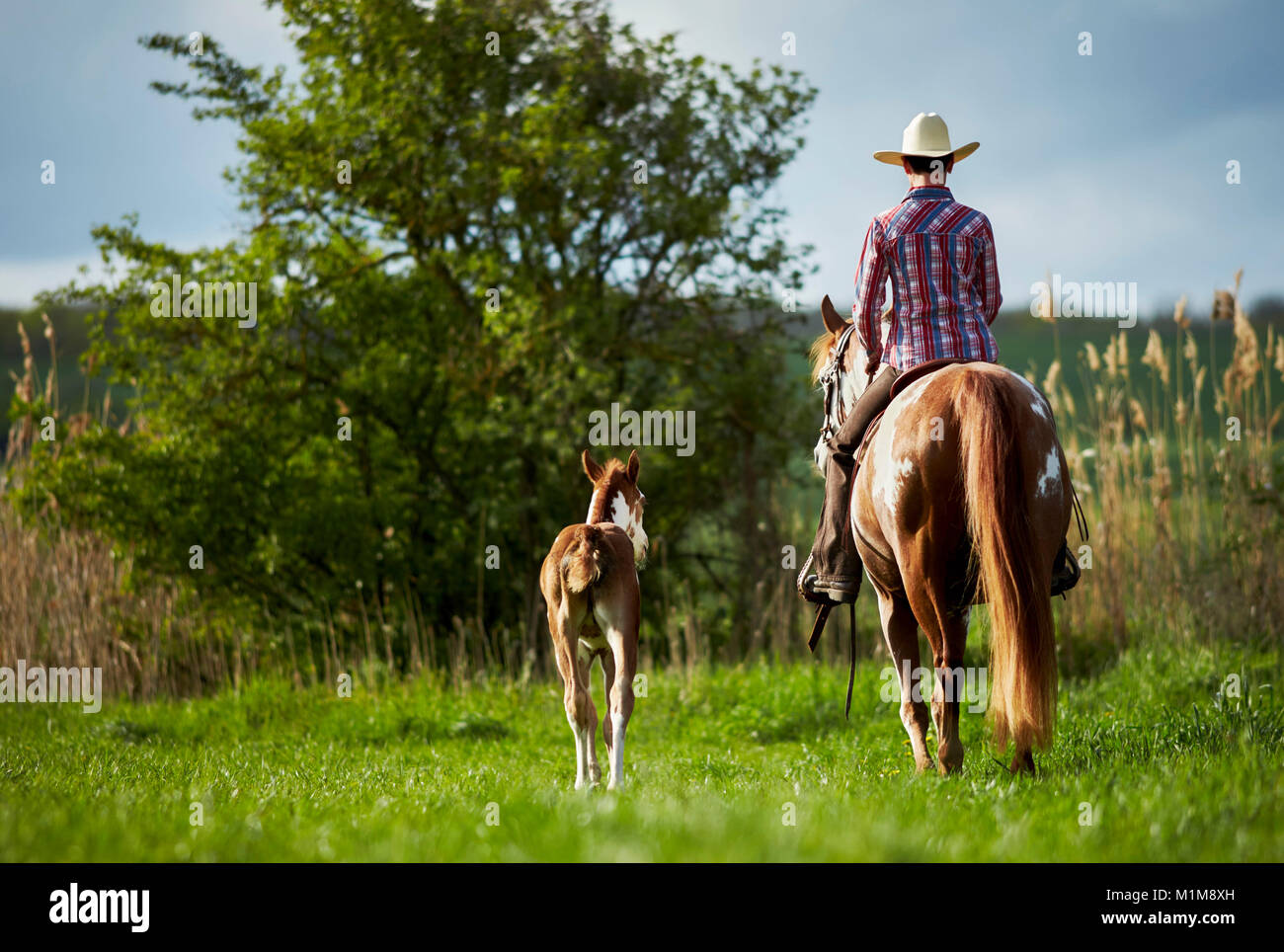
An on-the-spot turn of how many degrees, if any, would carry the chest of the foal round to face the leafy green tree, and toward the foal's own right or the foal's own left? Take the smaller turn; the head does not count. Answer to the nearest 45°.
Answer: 0° — it already faces it

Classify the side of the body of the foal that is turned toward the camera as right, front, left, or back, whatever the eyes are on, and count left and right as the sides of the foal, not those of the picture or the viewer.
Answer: back

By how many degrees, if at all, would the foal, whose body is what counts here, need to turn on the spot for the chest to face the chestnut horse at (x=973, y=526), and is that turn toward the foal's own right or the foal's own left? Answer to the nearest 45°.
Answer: approximately 135° to the foal's own right

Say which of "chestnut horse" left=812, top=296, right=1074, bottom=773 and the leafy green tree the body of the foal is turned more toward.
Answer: the leafy green tree
